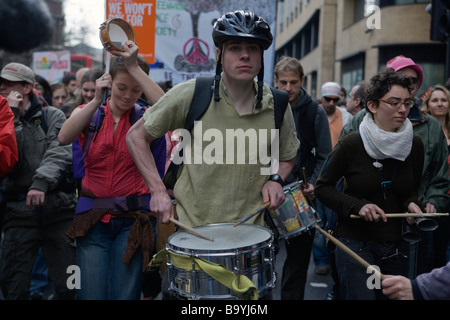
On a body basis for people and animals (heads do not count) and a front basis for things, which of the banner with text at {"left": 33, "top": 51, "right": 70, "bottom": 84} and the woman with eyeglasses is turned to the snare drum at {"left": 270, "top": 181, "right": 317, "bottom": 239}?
the banner with text

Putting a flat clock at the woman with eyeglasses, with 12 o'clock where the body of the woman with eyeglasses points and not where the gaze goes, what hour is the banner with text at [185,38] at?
The banner with text is roughly at 6 o'clock from the woman with eyeglasses.

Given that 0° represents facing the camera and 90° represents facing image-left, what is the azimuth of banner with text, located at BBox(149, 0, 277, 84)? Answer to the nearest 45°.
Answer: approximately 0°

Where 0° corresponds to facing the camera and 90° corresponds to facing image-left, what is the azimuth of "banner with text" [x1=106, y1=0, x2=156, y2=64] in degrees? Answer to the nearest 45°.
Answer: approximately 0°

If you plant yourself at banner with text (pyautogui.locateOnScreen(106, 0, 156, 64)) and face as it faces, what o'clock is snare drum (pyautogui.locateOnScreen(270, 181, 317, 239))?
The snare drum is roughly at 11 o'clock from the banner with text.

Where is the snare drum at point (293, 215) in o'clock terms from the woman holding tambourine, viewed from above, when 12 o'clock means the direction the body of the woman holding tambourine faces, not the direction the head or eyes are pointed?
The snare drum is roughly at 9 o'clock from the woman holding tambourine.

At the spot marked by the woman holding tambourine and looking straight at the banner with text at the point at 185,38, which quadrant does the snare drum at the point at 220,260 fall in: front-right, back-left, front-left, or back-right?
back-right
